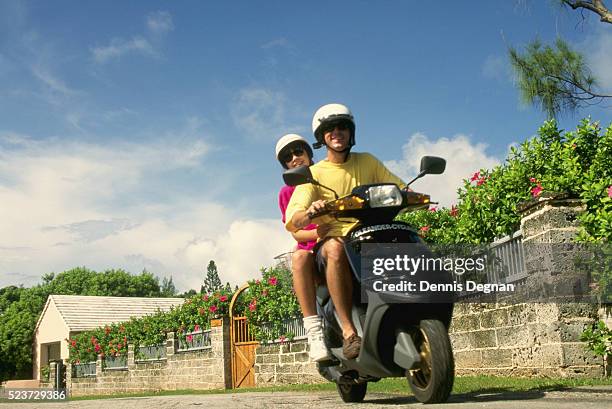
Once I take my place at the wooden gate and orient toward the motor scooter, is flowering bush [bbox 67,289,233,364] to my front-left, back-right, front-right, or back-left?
back-right

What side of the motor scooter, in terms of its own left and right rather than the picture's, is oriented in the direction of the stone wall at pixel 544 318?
left

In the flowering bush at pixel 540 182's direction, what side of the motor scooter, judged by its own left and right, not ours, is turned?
left

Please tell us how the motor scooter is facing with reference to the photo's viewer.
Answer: facing the viewer and to the right of the viewer

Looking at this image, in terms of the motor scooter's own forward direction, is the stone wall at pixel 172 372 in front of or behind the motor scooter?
behind

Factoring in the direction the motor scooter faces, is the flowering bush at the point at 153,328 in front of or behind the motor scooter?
behind

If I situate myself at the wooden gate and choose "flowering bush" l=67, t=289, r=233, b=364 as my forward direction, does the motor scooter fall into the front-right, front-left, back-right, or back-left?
back-left
